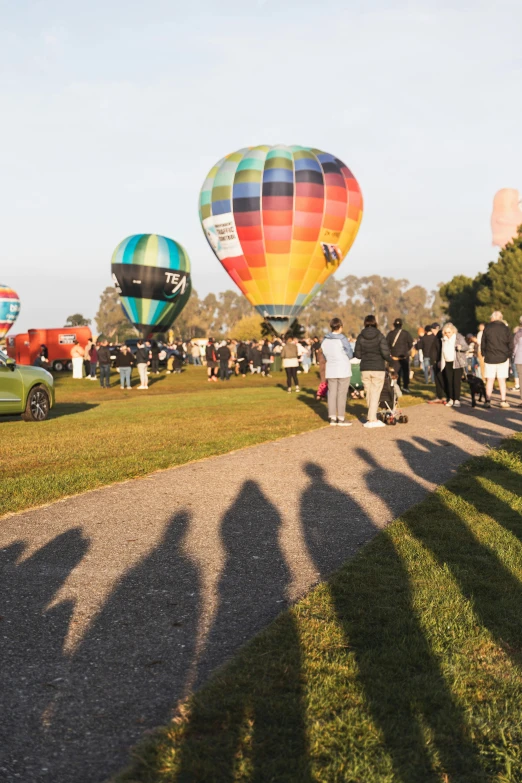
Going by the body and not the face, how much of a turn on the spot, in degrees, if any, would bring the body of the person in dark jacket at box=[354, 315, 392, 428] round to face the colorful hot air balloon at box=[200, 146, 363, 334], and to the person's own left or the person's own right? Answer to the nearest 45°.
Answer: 0° — they already face it

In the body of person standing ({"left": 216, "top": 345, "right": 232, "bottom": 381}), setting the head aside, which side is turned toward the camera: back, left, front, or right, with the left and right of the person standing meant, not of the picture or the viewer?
back

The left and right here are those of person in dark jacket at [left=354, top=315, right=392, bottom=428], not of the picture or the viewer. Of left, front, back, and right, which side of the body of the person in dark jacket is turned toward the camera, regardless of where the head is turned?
back

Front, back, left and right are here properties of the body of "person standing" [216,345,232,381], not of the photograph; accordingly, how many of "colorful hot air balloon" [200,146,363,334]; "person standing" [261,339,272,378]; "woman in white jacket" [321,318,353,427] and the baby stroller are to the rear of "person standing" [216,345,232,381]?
2

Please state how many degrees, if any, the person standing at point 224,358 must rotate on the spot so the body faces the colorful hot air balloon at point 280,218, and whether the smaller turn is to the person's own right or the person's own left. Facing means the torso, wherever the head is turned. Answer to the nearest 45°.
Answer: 0° — they already face it
